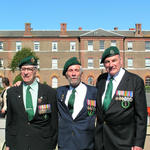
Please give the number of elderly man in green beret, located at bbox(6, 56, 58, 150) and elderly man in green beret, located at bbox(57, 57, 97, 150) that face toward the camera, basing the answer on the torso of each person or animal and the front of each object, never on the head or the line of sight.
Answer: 2

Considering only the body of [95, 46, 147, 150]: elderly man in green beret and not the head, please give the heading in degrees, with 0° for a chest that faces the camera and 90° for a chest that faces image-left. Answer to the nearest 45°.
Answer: approximately 45°

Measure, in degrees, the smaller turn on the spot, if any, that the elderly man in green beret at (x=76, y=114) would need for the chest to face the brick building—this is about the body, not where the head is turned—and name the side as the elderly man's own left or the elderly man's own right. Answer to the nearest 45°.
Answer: approximately 180°

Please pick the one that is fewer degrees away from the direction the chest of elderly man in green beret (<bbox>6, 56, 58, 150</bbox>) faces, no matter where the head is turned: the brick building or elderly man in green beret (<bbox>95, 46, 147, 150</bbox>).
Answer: the elderly man in green beret

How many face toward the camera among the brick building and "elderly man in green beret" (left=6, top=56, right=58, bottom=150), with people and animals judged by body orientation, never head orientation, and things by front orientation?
2

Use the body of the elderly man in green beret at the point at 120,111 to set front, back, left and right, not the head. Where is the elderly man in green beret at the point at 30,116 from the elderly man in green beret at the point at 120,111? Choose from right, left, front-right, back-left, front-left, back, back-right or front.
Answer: front-right

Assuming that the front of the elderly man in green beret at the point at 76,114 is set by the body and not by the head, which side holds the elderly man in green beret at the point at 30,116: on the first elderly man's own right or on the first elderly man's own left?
on the first elderly man's own right

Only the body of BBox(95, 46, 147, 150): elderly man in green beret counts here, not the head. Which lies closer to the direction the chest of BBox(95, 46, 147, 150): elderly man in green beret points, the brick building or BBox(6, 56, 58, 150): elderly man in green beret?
the elderly man in green beret

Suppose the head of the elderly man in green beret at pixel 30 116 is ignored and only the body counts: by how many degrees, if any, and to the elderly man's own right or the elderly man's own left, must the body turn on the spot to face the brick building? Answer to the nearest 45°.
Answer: approximately 180°

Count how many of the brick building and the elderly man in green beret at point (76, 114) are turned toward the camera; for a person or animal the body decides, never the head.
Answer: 2

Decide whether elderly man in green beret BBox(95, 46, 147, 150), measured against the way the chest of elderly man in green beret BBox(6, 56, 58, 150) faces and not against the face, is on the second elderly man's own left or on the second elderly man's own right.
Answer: on the second elderly man's own left
